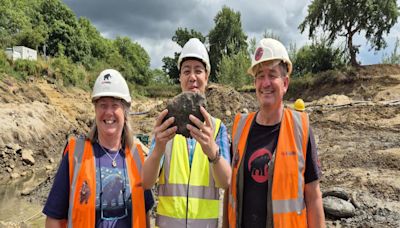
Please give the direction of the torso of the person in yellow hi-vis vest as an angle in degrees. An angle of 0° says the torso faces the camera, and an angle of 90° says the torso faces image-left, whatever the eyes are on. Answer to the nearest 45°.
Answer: approximately 0°

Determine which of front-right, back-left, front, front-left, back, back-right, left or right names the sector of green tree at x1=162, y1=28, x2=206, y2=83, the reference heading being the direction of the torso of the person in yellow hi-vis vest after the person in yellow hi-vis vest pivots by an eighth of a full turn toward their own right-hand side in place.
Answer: back-right

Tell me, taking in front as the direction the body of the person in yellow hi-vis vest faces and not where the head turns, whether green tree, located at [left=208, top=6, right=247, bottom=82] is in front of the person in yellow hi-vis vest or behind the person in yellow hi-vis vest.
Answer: behind

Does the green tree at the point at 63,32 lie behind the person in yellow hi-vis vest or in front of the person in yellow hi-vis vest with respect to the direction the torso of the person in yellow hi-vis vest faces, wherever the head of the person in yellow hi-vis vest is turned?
behind

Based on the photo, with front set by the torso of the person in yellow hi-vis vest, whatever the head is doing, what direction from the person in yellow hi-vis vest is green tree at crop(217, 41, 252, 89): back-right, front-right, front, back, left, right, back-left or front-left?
back

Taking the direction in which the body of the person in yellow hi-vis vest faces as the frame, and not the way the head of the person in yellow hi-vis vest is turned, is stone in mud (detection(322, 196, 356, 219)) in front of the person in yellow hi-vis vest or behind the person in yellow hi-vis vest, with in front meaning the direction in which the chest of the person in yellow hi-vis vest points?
behind
